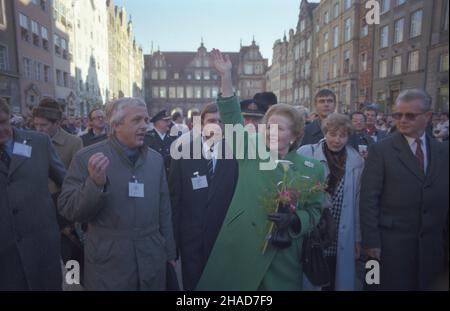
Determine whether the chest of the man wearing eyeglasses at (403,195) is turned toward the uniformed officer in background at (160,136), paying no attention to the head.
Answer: no

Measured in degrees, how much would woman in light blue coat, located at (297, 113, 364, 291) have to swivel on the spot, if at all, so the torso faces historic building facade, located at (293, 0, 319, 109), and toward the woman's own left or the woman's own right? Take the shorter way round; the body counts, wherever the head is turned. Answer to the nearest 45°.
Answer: approximately 180°

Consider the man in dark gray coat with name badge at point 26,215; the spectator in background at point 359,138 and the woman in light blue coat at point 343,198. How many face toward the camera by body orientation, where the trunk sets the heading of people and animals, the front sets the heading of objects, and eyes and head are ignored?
3

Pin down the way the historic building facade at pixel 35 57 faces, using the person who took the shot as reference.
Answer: facing the viewer and to the right of the viewer

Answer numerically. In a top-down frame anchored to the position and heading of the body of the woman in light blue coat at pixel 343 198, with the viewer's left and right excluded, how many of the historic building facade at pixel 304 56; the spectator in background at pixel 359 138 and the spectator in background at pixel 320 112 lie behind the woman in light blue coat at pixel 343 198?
3

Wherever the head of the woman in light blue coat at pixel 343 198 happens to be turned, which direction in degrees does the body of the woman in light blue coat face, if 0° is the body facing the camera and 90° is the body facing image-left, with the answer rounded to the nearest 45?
approximately 0°

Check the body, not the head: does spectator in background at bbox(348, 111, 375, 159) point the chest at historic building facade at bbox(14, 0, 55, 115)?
no

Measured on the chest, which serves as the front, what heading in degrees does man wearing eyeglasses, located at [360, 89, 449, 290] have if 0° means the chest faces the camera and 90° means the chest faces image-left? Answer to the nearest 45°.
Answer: approximately 315°

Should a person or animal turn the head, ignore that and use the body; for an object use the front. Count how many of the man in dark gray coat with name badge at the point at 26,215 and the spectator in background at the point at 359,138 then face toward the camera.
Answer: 2

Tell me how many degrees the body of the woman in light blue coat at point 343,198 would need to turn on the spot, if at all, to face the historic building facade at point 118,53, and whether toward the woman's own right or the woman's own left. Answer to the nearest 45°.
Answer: approximately 135° to the woman's own right

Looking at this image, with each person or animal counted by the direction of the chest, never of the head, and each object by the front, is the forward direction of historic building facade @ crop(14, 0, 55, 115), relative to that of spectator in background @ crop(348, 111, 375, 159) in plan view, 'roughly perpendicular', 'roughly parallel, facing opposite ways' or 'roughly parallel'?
roughly perpendicular

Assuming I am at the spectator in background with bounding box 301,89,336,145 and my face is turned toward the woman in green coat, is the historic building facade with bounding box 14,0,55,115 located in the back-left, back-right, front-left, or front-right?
back-right

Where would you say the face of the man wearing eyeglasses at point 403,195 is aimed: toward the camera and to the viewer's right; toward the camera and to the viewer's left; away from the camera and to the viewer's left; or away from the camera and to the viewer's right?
toward the camera and to the viewer's left

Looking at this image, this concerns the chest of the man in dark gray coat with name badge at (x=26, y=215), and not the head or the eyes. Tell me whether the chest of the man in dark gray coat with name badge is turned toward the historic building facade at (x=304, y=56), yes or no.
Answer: no

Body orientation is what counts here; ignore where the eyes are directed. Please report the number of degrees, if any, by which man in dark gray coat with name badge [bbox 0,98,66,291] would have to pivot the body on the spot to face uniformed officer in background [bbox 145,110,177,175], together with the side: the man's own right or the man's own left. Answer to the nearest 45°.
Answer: approximately 135° to the man's own left

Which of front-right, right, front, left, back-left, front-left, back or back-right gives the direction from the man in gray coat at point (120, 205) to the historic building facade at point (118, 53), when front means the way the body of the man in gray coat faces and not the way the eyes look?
back-left

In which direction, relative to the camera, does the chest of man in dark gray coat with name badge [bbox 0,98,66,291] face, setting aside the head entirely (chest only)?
toward the camera
